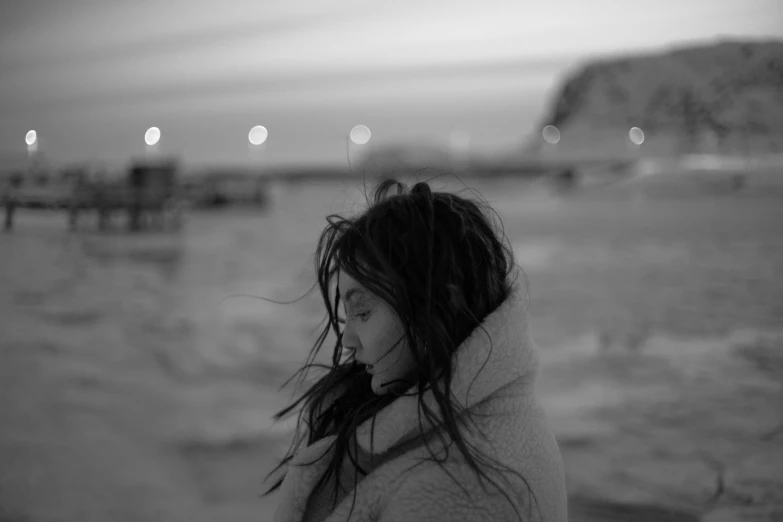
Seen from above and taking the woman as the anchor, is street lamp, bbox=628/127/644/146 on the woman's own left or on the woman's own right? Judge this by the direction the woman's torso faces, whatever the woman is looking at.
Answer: on the woman's own right

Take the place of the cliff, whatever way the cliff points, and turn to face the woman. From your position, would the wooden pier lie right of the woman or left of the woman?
right

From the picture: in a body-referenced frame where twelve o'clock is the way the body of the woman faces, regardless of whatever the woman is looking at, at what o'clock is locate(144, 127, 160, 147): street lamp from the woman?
The street lamp is roughly at 2 o'clock from the woman.

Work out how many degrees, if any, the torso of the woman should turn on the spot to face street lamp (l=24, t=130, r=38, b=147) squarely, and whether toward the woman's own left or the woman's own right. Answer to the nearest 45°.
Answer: approximately 45° to the woman's own right

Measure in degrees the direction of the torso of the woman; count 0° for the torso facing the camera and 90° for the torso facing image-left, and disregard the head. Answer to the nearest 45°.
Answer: approximately 90°

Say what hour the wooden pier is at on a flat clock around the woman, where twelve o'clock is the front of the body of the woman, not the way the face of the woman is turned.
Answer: The wooden pier is roughly at 2 o'clock from the woman.

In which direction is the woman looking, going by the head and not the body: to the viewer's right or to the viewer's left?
to the viewer's left

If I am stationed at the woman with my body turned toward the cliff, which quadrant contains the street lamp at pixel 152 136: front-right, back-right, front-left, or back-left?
front-left
